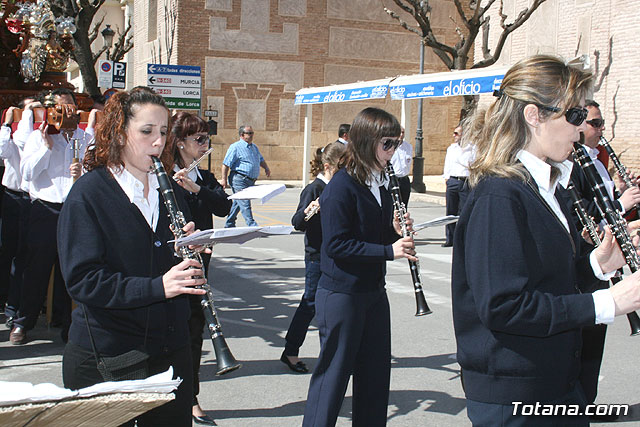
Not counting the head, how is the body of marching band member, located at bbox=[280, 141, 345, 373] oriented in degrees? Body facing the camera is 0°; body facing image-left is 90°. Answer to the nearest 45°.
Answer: approximately 270°

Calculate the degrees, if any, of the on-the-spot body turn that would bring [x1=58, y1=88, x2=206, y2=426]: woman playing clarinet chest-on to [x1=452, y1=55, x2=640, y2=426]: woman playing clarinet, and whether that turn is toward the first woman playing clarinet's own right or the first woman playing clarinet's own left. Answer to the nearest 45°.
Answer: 0° — they already face them

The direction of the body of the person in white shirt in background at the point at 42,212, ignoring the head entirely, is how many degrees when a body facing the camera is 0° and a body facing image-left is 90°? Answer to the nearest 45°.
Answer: approximately 315°

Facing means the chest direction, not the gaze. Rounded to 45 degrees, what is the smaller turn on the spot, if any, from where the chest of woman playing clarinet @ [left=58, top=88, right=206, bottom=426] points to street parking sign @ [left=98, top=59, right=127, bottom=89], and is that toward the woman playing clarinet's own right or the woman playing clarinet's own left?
approximately 135° to the woman playing clarinet's own left

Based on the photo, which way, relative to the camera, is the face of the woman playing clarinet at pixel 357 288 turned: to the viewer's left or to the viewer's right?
to the viewer's right

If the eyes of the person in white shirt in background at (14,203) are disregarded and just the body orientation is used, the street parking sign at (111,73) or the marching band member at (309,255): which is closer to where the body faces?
the marching band member
